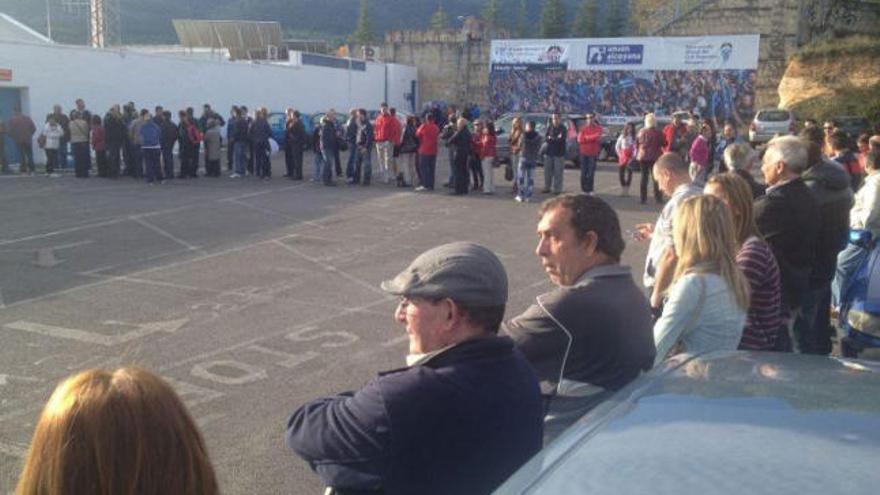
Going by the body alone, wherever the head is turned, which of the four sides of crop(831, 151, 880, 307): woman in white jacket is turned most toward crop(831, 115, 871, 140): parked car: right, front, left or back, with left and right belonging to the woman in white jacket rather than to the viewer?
right

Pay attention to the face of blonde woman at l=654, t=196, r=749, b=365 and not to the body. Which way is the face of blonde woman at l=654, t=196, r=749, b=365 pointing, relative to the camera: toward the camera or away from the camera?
away from the camera

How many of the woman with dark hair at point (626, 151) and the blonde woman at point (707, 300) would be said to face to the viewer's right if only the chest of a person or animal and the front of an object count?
0

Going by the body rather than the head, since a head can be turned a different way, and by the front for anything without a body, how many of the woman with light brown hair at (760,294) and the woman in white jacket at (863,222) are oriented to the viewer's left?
2

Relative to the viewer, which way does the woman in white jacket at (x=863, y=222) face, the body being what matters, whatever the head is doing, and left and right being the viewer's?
facing to the left of the viewer

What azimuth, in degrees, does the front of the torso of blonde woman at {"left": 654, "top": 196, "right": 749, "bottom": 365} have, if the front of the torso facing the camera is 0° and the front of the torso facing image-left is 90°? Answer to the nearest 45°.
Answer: approximately 135°

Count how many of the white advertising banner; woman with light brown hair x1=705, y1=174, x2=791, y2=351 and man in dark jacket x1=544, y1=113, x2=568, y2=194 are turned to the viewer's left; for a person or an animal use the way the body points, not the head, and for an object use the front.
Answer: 1

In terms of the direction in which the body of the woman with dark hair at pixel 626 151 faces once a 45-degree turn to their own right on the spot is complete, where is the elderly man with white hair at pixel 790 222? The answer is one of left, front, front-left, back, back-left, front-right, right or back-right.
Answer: front-left
